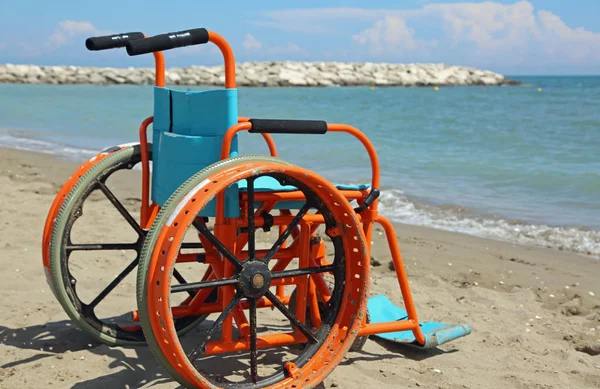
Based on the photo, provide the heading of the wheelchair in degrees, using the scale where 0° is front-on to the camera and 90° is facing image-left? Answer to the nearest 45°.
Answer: approximately 225°
